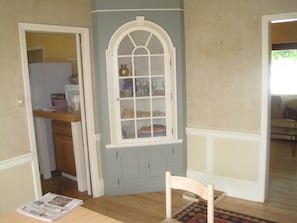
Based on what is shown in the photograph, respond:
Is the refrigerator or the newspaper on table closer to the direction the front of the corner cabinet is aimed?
the newspaper on table

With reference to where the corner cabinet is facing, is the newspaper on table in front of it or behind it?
in front

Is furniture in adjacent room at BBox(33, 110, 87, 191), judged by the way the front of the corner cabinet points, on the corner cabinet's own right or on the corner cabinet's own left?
on the corner cabinet's own right

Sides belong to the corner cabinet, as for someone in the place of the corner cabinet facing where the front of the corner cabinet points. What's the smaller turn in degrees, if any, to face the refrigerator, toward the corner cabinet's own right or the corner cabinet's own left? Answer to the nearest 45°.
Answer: approximately 135° to the corner cabinet's own right

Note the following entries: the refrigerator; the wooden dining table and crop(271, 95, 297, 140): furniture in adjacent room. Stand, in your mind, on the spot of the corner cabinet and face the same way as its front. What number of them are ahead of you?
1

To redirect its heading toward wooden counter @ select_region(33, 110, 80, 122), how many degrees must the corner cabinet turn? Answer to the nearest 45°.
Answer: approximately 90° to its right

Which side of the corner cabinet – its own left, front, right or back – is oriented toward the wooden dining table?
front

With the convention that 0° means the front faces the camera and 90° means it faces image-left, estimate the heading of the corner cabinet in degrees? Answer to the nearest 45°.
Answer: approximately 0°

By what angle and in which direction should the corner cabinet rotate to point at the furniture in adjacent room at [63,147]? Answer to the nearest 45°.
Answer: approximately 135° to its right
